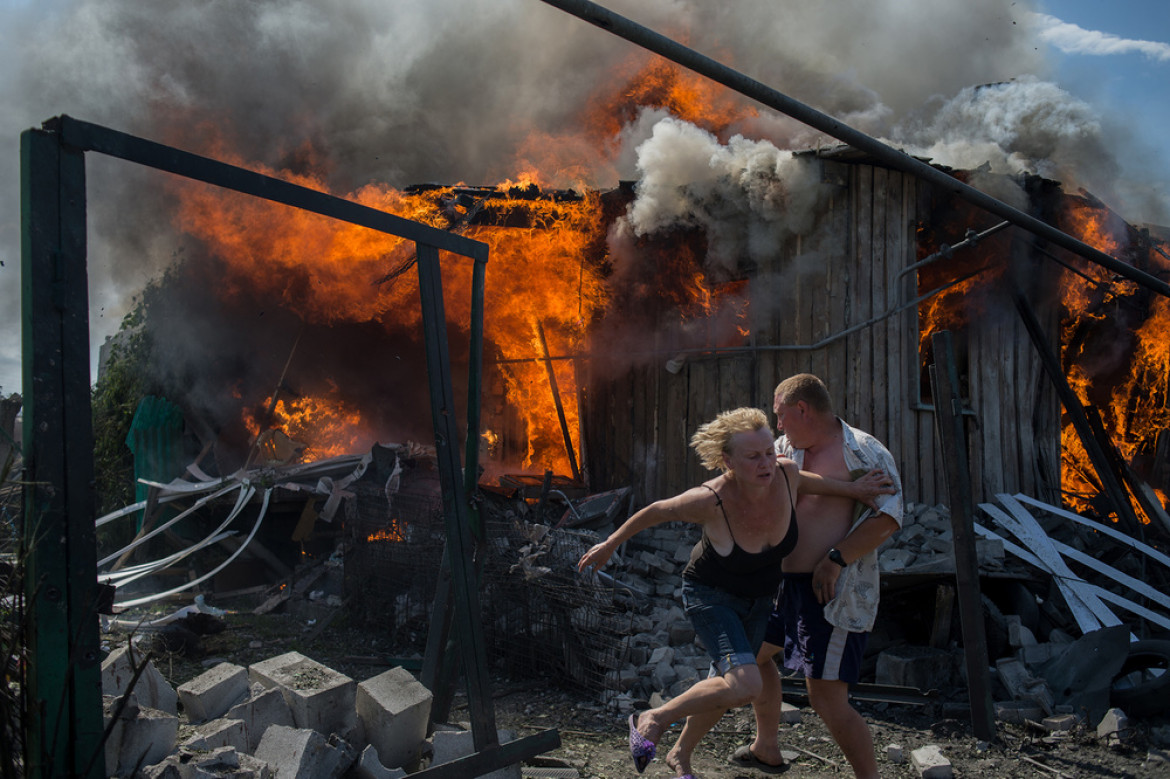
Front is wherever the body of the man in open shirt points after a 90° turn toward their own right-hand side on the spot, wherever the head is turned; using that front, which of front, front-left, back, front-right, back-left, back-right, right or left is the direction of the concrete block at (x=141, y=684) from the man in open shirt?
front-left

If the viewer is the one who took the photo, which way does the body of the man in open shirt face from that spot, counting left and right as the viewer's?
facing the viewer and to the left of the viewer

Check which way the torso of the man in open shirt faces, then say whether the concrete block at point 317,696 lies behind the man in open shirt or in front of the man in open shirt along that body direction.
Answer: in front

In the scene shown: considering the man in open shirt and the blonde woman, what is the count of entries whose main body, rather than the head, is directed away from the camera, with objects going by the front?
0

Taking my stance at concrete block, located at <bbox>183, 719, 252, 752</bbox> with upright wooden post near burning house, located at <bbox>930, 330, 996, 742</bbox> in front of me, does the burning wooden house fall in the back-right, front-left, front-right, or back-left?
front-left
